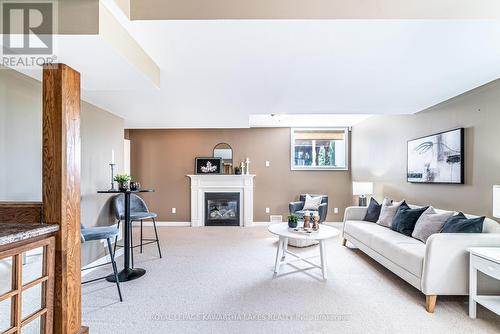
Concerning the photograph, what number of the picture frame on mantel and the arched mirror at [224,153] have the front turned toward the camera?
2

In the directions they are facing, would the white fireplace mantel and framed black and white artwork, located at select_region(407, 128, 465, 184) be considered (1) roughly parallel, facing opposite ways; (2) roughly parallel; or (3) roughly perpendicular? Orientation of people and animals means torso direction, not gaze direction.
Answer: roughly perpendicular

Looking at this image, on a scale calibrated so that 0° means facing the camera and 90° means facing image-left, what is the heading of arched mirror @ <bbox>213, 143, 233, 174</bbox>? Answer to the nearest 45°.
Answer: approximately 0°

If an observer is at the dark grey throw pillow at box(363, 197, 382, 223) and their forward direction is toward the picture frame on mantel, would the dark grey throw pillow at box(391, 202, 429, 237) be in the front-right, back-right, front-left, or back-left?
back-left

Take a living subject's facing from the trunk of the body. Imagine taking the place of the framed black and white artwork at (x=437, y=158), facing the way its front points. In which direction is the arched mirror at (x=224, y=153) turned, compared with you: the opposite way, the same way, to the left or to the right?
to the left

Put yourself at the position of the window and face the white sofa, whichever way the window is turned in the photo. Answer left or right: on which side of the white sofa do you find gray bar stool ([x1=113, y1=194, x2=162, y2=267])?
right

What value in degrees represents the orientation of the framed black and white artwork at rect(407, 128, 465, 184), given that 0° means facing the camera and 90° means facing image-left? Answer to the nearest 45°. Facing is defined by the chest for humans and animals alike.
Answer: approximately 45°

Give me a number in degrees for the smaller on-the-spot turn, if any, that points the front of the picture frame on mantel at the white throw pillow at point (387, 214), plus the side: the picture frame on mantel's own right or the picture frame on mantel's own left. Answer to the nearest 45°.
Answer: approximately 45° to the picture frame on mantel's own left

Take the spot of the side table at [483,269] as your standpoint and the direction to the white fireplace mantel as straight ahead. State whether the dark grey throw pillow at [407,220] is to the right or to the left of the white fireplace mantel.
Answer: right
